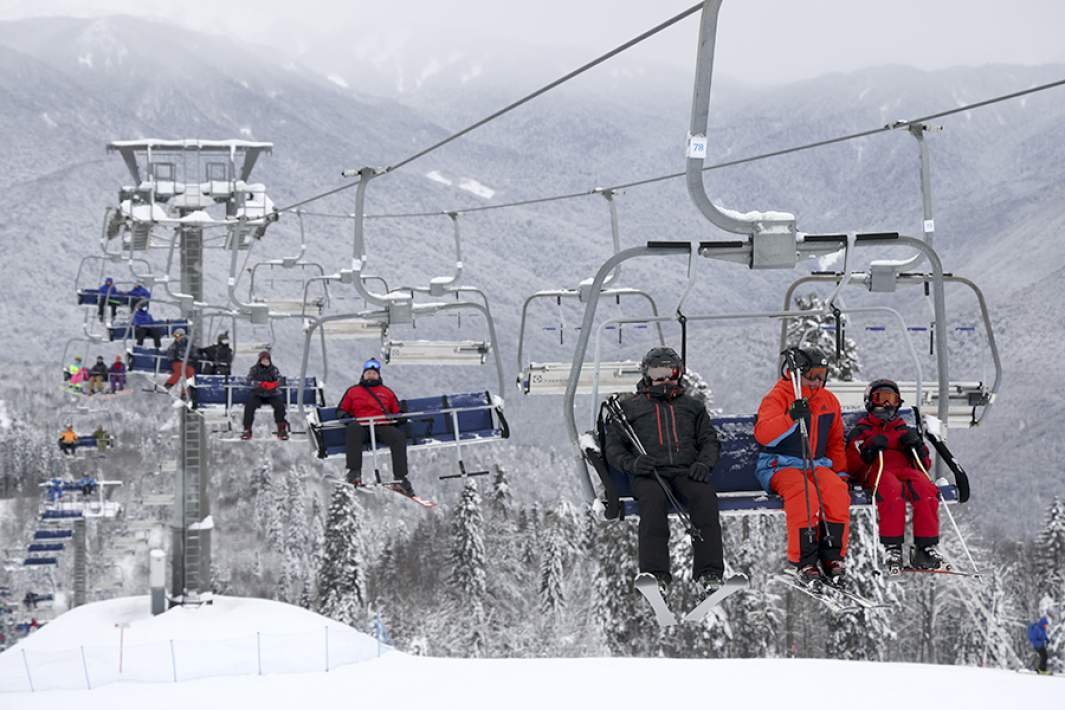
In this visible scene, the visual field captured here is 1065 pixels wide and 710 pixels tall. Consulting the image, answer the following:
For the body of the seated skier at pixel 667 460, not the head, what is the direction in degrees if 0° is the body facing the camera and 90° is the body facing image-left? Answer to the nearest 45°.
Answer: approximately 0°

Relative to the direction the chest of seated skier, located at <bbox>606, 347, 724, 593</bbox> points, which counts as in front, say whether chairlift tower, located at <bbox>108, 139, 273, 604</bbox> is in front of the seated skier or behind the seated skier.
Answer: behind

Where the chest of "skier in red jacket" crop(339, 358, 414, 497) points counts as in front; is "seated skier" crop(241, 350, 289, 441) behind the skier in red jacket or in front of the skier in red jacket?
behind

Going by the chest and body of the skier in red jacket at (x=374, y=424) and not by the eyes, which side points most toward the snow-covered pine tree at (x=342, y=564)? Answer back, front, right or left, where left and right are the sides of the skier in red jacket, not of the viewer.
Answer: back

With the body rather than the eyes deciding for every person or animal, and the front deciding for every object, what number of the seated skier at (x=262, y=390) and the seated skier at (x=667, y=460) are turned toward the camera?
2

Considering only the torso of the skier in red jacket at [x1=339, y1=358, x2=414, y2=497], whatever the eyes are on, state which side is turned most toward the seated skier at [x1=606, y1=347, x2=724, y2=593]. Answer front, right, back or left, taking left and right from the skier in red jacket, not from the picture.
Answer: front

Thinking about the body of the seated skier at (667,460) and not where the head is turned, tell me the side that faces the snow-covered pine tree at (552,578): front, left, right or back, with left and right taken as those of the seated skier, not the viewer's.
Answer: back

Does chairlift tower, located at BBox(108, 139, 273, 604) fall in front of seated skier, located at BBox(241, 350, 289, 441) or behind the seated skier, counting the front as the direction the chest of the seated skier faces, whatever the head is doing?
behind

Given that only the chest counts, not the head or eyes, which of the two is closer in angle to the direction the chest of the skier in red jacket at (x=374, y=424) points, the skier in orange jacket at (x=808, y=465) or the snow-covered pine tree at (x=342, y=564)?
the skier in orange jacket

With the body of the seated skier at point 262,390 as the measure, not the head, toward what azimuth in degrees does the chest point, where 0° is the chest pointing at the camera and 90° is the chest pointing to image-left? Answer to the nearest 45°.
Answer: approximately 0°

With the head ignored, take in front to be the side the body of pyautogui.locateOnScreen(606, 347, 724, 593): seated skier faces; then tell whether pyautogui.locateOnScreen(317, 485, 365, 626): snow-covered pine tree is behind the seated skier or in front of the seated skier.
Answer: behind

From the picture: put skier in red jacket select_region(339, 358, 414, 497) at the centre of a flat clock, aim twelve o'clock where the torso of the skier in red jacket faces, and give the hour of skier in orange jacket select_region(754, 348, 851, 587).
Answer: The skier in orange jacket is roughly at 11 o'clock from the skier in red jacket.
